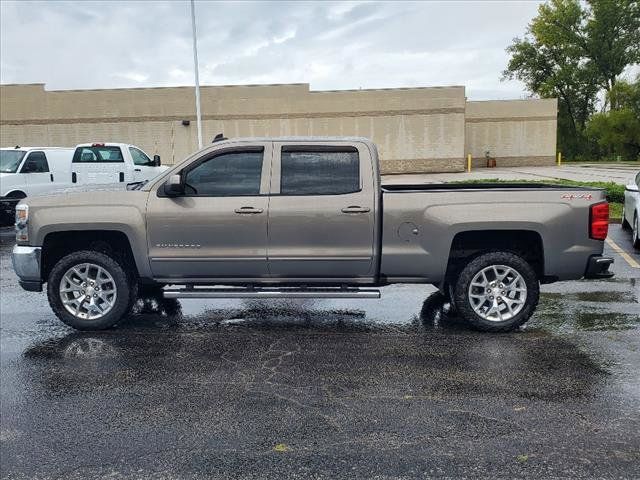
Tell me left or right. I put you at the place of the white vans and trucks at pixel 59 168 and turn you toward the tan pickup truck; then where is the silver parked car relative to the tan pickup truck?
left

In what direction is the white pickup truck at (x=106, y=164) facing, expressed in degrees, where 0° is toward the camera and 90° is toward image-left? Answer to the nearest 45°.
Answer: approximately 225°

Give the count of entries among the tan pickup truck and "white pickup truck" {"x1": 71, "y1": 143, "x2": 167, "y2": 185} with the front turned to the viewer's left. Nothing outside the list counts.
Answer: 1

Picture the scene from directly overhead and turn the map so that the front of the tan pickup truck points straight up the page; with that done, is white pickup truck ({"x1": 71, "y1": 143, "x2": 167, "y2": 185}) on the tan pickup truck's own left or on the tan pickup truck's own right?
on the tan pickup truck's own right

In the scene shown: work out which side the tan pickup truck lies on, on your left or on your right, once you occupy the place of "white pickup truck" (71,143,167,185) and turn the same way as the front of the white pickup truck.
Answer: on your right

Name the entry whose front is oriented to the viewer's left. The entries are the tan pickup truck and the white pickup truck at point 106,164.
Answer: the tan pickup truck

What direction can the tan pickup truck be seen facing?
to the viewer's left
